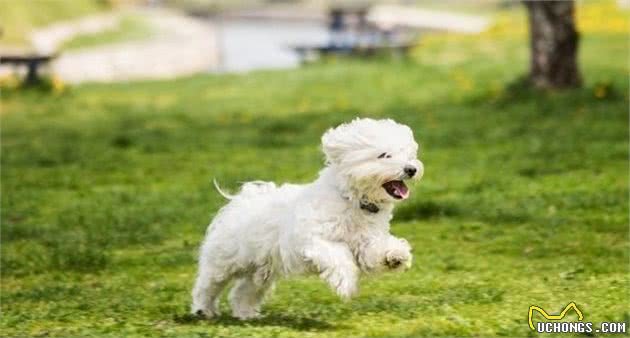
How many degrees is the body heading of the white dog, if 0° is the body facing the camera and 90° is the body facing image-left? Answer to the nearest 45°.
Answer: approximately 270°

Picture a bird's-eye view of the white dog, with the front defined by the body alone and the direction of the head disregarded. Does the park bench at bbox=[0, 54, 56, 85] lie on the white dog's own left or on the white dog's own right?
on the white dog's own left

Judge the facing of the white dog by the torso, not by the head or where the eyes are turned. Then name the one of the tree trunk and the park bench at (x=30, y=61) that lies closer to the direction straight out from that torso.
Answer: the tree trunk

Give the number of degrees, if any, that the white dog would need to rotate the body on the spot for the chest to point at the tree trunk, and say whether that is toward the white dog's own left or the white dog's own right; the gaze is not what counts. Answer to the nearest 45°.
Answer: approximately 90° to the white dog's own left

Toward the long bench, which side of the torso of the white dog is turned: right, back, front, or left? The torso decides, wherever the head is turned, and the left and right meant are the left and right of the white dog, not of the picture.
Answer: left
